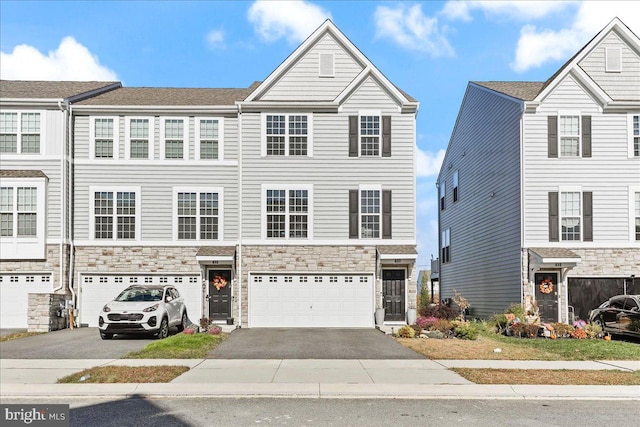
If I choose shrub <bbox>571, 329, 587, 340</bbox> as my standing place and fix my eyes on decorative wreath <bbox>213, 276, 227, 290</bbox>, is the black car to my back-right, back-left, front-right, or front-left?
back-right

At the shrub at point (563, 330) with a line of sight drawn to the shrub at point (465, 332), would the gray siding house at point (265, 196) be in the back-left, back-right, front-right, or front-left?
front-right

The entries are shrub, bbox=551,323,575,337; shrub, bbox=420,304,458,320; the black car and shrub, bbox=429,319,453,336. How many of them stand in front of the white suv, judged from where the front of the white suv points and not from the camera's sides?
0

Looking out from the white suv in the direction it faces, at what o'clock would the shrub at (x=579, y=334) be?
The shrub is roughly at 8 o'clock from the white suv.

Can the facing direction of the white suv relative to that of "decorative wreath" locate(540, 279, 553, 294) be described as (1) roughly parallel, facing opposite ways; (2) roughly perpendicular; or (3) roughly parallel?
roughly parallel

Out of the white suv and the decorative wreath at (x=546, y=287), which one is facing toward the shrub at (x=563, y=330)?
the decorative wreath

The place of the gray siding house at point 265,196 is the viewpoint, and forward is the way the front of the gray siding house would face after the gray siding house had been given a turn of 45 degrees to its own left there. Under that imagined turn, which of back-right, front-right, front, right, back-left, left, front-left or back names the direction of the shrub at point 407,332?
front

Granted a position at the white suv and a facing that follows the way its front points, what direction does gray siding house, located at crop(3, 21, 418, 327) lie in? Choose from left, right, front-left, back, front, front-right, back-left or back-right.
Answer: back

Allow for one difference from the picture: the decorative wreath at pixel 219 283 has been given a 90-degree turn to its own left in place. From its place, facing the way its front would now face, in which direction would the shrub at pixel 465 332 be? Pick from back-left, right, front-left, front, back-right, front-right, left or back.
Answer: front-right

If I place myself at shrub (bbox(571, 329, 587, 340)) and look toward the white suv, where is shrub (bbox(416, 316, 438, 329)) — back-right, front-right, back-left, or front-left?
front-right

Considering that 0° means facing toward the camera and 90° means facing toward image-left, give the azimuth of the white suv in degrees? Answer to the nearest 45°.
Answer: approximately 45°

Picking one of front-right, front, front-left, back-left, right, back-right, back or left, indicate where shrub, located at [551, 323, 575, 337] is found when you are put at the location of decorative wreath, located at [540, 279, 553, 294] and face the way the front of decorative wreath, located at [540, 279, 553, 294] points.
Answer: front

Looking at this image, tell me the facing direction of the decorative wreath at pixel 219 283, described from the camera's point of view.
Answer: facing the viewer

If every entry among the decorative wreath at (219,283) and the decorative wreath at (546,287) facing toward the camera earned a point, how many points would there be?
2

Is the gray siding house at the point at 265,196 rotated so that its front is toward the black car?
no
